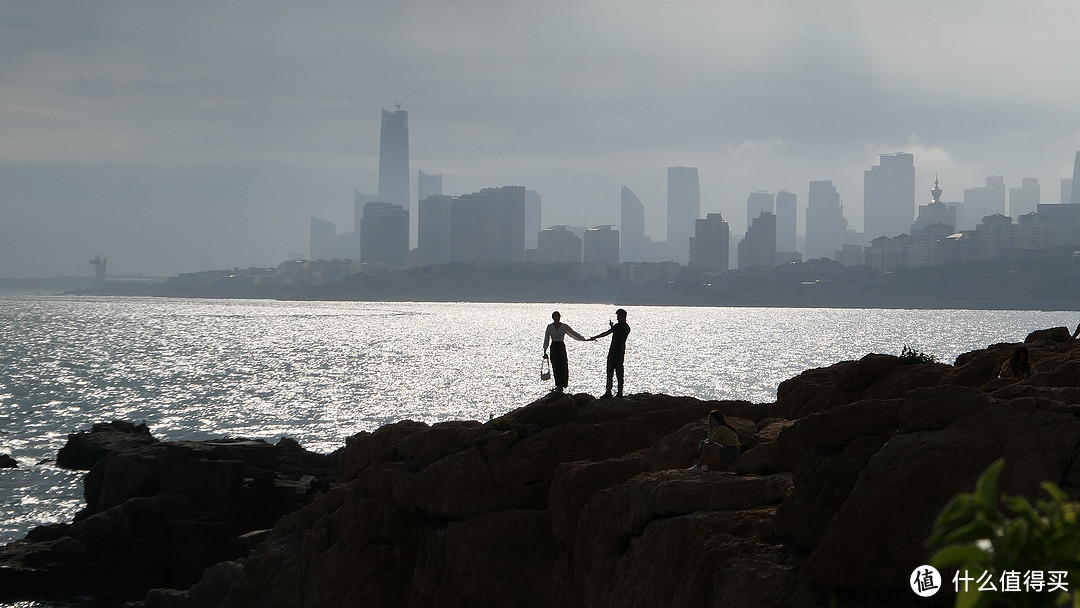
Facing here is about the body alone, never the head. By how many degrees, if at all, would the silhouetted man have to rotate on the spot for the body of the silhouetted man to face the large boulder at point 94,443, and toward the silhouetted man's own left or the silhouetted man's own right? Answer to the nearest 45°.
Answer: approximately 45° to the silhouetted man's own right

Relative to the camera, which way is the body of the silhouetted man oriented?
to the viewer's left

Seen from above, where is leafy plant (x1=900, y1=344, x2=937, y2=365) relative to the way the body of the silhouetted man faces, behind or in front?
behind

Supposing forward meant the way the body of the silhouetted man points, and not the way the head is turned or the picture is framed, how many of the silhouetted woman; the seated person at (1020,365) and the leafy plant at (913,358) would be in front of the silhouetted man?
1

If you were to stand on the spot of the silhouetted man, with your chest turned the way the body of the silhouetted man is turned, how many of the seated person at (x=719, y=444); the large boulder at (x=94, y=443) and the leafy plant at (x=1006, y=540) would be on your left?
2

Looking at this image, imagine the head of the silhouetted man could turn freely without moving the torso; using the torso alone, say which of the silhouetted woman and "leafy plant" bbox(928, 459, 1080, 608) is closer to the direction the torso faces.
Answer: the silhouetted woman
